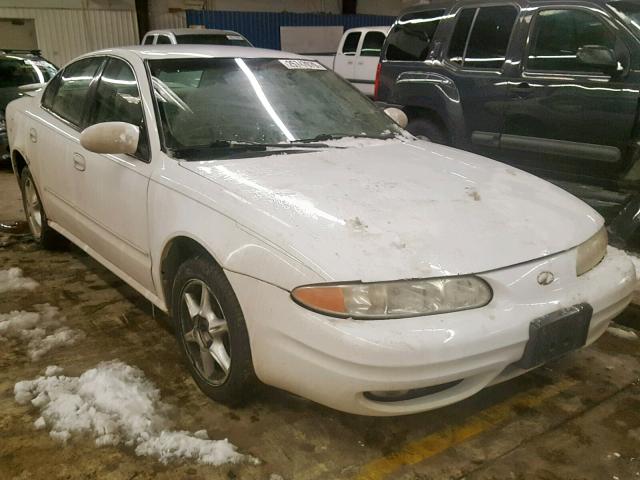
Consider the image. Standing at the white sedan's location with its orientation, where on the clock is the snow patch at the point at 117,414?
The snow patch is roughly at 4 o'clock from the white sedan.

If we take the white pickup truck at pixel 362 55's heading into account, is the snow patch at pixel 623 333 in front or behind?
in front

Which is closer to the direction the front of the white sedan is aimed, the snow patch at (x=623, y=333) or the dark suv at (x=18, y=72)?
the snow patch

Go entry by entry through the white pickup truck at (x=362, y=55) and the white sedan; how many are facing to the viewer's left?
0

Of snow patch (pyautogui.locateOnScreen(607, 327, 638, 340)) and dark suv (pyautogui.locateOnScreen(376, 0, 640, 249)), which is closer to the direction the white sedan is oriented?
the snow patch

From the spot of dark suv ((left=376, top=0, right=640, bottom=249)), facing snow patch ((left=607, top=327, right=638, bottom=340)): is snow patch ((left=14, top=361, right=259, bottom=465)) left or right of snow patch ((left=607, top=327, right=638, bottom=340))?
right

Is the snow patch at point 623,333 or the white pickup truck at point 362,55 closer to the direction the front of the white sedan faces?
the snow patch

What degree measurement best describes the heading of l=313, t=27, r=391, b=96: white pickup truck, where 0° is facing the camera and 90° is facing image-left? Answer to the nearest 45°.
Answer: approximately 315°

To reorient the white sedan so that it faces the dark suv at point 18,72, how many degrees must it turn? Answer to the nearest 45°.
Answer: approximately 180°
